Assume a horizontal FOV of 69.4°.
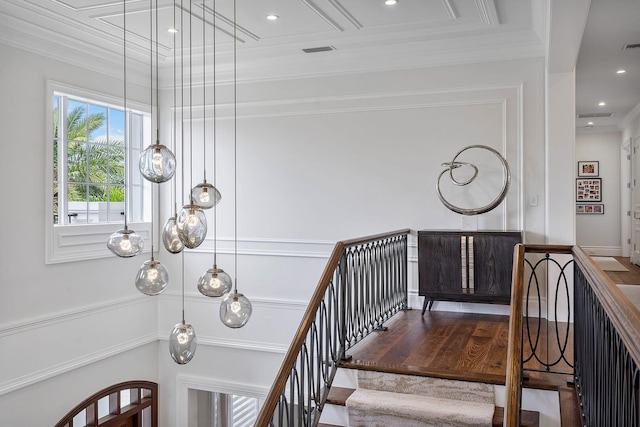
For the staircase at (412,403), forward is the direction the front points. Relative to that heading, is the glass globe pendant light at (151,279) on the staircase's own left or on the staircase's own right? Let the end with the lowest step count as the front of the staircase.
on the staircase's own right

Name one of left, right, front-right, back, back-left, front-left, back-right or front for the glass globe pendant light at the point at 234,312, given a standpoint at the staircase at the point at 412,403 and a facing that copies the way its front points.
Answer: back-right

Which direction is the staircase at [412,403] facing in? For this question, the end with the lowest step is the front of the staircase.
toward the camera

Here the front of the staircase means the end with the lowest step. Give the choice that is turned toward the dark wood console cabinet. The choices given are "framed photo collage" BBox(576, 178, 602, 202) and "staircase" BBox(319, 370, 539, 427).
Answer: the framed photo collage

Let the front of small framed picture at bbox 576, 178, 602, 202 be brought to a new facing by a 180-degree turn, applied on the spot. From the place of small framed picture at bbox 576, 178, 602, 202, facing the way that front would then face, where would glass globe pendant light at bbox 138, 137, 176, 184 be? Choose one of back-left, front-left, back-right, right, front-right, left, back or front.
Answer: back

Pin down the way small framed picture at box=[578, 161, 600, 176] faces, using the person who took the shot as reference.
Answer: facing the viewer

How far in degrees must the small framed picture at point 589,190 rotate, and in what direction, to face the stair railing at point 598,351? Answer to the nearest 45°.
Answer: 0° — it already faces it

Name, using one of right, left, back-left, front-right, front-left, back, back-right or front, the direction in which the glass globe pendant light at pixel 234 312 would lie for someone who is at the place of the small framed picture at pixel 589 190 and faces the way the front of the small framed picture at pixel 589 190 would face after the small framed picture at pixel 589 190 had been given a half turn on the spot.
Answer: back

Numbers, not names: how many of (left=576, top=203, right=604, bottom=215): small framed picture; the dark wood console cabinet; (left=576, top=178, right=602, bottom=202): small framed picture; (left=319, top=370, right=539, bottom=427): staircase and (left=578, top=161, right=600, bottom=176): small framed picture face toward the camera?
5

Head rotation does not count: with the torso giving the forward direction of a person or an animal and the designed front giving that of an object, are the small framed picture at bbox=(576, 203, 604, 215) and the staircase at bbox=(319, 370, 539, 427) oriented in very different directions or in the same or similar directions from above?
same or similar directions

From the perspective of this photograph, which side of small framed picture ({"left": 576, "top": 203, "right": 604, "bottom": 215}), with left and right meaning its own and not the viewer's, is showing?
front

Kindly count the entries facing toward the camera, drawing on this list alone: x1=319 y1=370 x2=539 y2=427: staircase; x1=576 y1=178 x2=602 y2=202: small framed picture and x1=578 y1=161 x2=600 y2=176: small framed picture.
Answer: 3

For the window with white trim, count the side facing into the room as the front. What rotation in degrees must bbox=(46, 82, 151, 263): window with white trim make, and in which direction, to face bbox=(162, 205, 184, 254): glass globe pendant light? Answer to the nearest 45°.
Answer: approximately 45° to its right

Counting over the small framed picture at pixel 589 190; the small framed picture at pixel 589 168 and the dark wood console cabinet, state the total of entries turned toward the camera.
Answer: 3

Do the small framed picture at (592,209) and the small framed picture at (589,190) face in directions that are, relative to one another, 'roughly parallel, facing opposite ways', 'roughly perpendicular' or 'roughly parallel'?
roughly parallel

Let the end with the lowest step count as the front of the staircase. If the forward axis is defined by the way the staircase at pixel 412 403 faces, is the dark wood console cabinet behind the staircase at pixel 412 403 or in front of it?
behind
